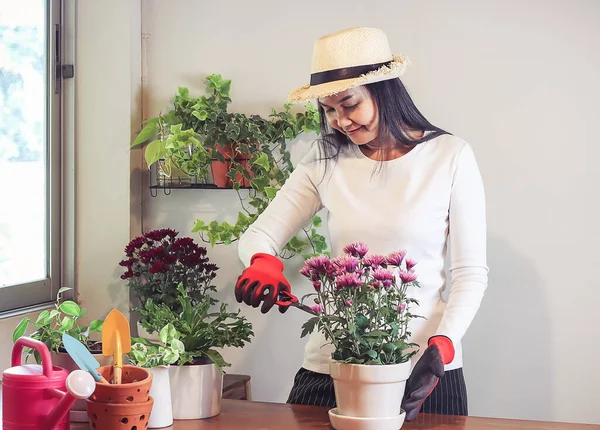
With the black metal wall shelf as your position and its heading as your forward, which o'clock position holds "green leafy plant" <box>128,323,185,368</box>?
The green leafy plant is roughly at 12 o'clock from the black metal wall shelf.

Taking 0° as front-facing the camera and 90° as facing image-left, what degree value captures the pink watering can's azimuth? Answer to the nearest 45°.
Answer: approximately 315°

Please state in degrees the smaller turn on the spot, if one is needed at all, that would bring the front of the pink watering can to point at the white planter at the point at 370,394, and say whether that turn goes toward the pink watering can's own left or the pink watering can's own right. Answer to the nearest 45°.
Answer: approximately 45° to the pink watering can's own left

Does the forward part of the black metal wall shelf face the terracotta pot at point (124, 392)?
yes

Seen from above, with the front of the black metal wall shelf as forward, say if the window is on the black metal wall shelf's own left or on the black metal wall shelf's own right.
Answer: on the black metal wall shelf's own right

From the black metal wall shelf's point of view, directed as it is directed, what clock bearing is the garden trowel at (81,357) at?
The garden trowel is roughly at 12 o'clock from the black metal wall shelf.

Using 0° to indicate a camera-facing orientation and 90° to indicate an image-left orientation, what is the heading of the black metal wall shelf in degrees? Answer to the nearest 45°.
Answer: approximately 0°

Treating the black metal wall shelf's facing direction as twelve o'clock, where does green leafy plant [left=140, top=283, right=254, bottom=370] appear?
The green leafy plant is roughly at 12 o'clock from the black metal wall shelf.

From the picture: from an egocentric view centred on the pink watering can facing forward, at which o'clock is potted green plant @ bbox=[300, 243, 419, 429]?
The potted green plant is roughly at 11 o'clock from the pink watering can.
